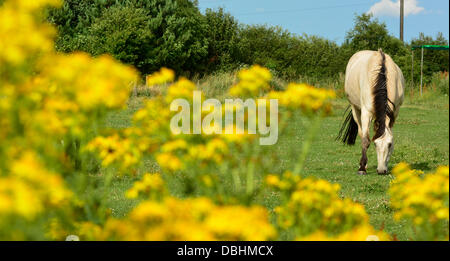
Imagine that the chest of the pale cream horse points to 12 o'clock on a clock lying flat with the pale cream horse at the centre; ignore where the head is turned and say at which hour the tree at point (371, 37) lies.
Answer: The tree is roughly at 6 o'clock from the pale cream horse.

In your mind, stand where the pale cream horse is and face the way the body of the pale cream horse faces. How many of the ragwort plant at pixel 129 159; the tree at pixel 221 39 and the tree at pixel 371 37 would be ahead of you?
1

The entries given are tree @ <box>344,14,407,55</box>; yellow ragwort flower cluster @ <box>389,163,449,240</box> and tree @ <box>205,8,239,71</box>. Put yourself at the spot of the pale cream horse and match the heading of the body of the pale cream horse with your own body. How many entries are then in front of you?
1

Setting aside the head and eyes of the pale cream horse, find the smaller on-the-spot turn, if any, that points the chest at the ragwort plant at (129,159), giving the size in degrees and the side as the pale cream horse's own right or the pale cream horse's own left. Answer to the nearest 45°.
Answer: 0° — it already faces it

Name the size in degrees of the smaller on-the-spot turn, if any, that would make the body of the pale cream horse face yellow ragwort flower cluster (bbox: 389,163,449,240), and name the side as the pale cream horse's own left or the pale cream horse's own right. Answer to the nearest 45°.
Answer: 0° — it already faces it

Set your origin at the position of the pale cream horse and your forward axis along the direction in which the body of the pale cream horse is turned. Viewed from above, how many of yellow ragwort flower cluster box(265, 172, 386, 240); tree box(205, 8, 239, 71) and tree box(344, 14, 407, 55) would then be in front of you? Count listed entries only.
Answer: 1

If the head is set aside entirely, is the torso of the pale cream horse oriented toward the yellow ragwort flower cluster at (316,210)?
yes
